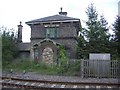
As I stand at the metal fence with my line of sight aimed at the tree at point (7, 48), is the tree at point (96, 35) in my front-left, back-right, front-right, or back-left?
front-right

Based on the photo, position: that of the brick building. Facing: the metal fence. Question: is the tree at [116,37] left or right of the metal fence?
left

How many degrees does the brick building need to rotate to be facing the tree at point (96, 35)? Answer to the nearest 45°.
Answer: approximately 45° to its left

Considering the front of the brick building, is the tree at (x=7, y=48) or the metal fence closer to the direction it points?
the metal fence

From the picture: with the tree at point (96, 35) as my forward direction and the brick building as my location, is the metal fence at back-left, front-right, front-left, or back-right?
front-right

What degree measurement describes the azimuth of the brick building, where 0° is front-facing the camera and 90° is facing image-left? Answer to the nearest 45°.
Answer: approximately 0°

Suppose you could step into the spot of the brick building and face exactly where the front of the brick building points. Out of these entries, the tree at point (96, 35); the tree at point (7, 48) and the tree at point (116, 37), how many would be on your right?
1

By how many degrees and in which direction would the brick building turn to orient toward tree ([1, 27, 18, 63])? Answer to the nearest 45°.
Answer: approximately 90° to its right

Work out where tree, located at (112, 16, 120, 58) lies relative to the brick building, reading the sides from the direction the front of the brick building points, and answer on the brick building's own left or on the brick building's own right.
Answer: on the brick building's own left
